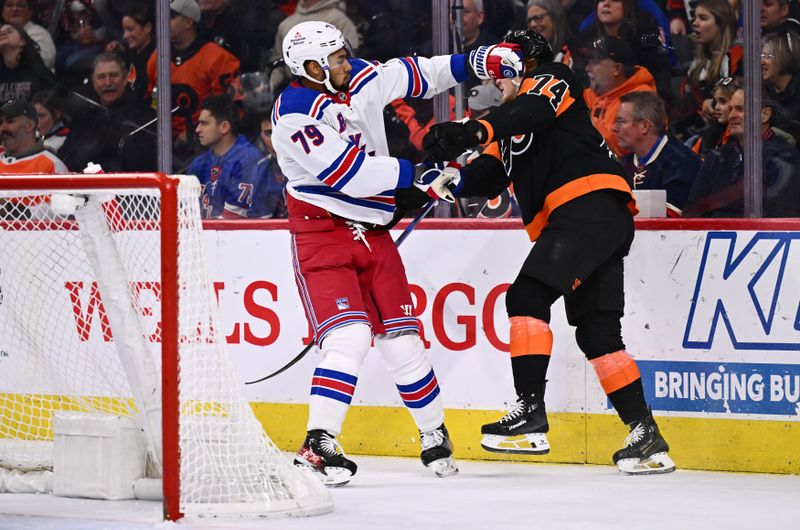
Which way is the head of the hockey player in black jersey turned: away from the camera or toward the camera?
away from the camera

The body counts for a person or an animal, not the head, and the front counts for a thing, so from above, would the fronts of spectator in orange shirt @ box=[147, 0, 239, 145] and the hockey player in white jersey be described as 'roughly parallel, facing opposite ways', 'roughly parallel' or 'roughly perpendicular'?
roughly perpendicular

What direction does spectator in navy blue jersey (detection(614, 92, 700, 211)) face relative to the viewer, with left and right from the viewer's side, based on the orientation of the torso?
facing the viewer and to the left of the viewer

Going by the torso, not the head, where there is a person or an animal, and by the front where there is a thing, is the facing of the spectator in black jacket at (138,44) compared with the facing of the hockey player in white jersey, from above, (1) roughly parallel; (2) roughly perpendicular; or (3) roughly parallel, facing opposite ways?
roughly perpendicular

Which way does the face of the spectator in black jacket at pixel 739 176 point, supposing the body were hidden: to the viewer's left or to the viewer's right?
to the viewer's left

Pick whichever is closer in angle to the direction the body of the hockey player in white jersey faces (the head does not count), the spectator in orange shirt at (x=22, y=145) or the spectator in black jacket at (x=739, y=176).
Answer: the spectator in black jacket

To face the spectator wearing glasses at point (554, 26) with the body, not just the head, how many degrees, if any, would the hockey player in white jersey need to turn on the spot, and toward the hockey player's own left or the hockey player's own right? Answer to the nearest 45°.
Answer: approximately 90° to the hockey player's own left

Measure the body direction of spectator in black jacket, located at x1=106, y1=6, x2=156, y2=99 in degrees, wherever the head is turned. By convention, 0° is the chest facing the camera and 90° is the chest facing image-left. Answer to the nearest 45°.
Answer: approximately 45°

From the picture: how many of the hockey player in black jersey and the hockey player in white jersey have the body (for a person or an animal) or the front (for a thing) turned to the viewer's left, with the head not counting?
1

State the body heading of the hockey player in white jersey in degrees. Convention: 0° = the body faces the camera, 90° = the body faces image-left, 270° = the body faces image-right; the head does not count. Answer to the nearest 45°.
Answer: approximately 315°

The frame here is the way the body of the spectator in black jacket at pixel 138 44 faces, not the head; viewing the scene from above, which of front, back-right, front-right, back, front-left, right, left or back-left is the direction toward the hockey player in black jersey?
left

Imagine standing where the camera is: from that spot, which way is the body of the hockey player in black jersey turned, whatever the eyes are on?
to the viewer's left

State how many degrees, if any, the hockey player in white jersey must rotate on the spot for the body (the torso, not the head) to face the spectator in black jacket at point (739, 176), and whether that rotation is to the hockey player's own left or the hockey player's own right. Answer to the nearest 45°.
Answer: approximately 45° to the hockey player's own left
